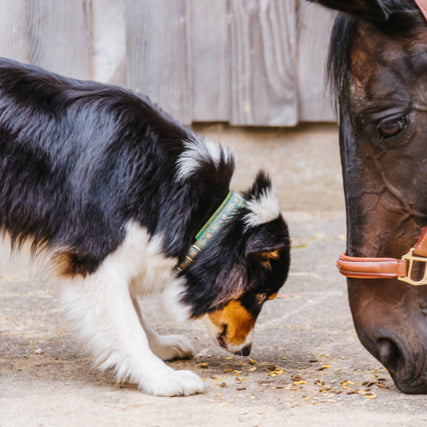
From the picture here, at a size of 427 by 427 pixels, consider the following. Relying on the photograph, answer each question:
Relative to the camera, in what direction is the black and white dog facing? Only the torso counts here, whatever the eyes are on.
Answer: to the viewer's right

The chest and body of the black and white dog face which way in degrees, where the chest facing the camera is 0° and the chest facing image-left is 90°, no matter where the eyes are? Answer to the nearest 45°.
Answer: approximately 270°
